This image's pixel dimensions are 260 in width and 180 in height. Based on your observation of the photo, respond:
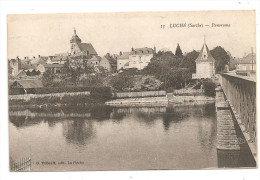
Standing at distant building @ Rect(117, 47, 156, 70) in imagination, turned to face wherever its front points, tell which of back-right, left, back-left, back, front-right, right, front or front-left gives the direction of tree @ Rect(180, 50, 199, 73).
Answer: left

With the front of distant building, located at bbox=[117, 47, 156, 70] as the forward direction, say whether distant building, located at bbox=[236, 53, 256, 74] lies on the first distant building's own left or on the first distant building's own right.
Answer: on the first distant building's own left

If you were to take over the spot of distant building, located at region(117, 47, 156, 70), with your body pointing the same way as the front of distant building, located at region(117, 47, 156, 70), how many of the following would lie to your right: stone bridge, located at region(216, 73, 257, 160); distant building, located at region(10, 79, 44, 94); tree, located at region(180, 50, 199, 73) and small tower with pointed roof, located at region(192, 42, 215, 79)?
1

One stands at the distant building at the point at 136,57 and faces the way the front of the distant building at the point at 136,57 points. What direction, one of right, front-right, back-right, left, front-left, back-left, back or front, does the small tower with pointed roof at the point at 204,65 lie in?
left

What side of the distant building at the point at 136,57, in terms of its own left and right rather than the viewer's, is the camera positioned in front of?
front

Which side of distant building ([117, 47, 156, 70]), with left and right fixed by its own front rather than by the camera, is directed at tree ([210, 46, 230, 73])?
left

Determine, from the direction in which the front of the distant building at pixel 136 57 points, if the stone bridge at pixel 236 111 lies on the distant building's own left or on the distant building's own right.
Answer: on the distant building's own left
